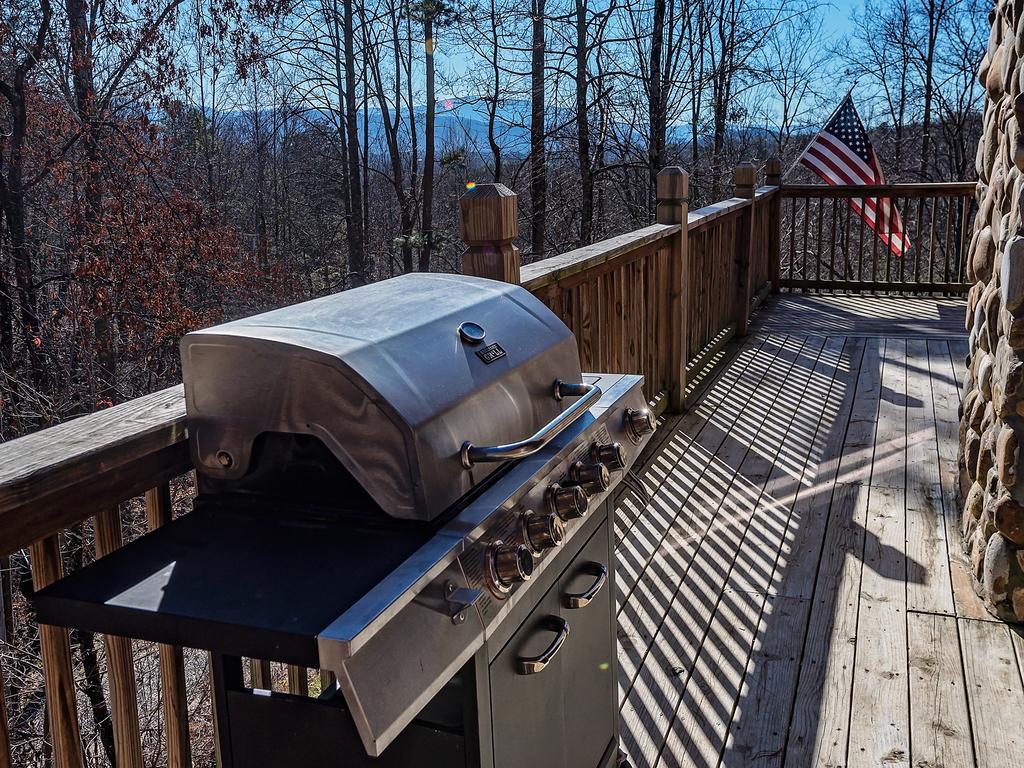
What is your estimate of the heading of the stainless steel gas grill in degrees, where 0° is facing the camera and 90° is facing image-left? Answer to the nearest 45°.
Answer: approximately 315°

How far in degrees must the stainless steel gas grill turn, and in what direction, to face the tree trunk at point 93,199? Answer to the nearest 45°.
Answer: approximately 135° to its left

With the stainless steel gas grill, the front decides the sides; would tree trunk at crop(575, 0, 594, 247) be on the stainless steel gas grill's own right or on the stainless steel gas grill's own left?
on the stainless steel gas grill's own left

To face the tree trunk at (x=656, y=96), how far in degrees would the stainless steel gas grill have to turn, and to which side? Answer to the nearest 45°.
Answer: approximately 135° to its left

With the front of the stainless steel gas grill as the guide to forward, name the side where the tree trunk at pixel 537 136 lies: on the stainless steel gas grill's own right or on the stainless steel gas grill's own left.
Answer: on the stainless steel gas grill's own left

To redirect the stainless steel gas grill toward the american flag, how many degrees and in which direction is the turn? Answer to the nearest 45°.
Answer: approximately 90° to its left

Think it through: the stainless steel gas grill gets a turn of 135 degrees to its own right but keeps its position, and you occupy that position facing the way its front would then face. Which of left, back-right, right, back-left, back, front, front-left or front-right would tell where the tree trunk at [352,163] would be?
right
